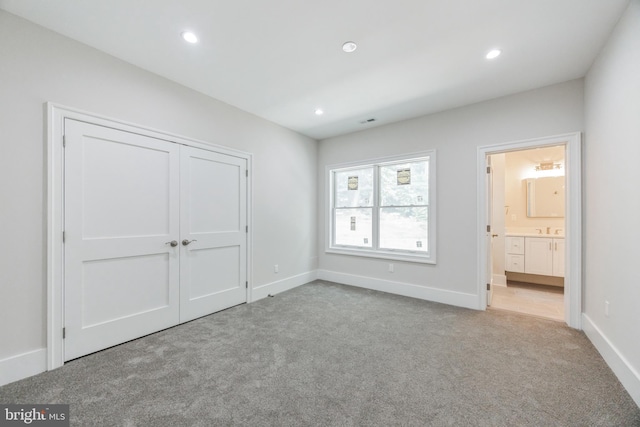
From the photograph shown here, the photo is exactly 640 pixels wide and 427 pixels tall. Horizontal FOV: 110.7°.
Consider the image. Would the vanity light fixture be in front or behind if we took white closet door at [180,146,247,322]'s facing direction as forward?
in front

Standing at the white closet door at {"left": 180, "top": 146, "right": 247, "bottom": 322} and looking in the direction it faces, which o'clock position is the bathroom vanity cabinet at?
The bathroom vanity cabinet is roughly at 11 o'clock from the white closet door.

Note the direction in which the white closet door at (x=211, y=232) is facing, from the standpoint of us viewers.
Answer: facing the viewer and to the right of the viewer

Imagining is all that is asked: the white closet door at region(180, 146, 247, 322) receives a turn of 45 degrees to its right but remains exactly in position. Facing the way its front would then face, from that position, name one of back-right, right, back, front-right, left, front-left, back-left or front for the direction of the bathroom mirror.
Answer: left

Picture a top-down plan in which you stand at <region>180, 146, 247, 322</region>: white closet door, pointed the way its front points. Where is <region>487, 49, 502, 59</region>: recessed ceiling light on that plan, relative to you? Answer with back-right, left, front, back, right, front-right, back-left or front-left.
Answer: front

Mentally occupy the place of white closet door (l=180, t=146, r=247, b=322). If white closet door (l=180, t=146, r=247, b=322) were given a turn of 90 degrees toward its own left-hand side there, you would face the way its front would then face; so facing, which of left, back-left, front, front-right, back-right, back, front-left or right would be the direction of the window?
front-right

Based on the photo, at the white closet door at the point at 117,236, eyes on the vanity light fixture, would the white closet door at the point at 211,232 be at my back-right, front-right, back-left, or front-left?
front-left

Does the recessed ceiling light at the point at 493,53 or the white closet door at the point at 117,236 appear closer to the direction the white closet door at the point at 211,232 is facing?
the recessed ceiling light

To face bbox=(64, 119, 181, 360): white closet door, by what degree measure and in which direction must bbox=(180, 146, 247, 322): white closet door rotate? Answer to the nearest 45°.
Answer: approximately 90° to its right
